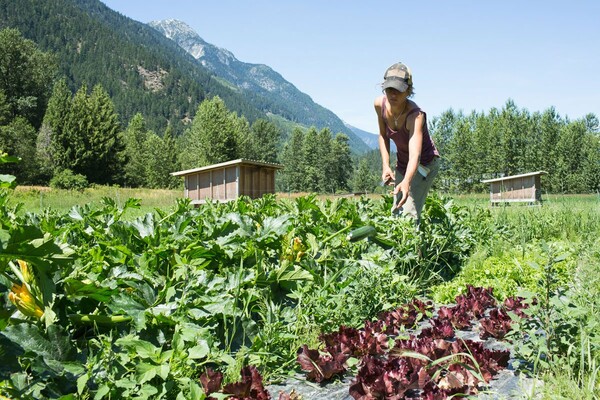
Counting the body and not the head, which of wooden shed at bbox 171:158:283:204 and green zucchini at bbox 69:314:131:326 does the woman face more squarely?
the green zucchini

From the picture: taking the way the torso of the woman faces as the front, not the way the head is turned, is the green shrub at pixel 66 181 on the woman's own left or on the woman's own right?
on the woman's own right

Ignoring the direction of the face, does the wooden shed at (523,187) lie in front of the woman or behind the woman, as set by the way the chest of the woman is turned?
behind

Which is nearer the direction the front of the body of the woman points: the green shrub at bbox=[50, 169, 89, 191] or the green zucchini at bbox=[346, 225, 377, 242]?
the green zucchini

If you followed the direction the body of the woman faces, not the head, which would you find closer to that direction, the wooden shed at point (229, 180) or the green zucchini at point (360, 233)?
the green zucchini

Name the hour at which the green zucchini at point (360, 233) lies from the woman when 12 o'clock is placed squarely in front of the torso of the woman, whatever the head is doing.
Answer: The green zucchini is roughly at 11 o'clock from the woman.

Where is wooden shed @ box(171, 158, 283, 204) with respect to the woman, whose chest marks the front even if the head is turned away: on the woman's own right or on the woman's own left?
on the woman's own right

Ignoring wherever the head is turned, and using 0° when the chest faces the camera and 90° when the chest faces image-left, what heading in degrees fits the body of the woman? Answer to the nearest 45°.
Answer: approximately 45°

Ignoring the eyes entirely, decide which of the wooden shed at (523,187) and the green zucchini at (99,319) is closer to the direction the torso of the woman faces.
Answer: the green zucchini
